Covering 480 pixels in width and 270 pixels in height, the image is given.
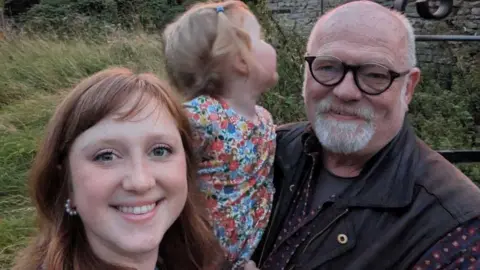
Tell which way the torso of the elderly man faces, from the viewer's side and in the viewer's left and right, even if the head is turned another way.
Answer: facing the viewer and to the left of the viewer

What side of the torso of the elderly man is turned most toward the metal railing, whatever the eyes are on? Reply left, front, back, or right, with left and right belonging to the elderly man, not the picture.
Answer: back

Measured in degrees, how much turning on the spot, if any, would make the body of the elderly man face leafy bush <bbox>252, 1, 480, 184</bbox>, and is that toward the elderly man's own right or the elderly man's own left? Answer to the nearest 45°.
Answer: approximately 135° to the elderly man's own right
